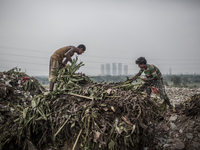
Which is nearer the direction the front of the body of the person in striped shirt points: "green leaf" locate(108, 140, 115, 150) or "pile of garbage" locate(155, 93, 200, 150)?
the green leaf

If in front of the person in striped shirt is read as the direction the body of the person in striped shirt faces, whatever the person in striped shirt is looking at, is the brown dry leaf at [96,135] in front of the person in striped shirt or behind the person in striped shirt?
in front

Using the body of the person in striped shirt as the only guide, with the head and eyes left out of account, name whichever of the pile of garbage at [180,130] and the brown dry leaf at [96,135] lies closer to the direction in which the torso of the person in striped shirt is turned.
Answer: the brown dry leaf

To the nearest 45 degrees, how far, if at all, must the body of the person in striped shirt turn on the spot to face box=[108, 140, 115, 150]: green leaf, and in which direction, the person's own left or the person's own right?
approximately 45° to the person's own left

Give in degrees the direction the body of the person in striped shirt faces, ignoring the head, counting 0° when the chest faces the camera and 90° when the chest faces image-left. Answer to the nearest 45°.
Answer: approximately 45°

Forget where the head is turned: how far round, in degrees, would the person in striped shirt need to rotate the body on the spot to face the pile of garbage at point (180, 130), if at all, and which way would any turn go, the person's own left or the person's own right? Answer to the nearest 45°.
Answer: approximately 90° to the person's own left
